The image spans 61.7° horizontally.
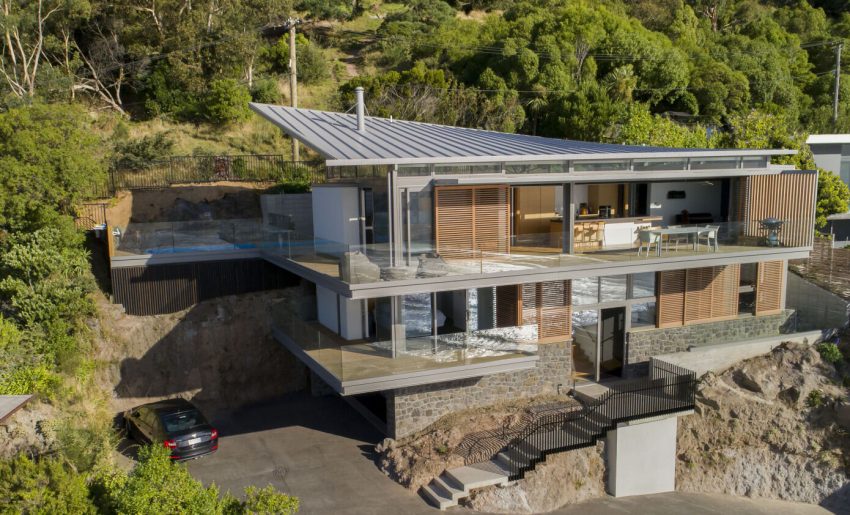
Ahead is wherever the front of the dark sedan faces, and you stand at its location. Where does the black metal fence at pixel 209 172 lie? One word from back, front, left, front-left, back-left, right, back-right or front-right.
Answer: front-right

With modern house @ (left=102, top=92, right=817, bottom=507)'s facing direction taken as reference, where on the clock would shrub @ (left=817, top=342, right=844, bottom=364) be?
The shrub is roughly at 10 o'clock from the modern house.

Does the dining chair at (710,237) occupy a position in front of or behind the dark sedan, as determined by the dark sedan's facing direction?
behind

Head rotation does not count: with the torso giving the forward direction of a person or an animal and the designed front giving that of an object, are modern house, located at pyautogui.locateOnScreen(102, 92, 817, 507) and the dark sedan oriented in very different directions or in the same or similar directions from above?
very different directions

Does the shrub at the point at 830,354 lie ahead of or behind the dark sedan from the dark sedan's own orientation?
behind

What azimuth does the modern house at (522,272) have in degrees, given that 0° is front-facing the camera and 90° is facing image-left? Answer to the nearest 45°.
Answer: approximately 315°
